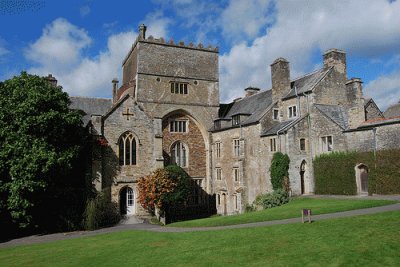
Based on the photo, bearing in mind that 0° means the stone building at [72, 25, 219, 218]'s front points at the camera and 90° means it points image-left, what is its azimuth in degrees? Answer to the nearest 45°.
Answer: approximately 0°

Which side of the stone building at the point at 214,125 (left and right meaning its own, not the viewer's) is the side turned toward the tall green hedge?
left

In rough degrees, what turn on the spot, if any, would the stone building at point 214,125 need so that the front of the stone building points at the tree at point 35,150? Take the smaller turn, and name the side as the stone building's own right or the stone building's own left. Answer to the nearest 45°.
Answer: approximately 45° to the stone building's own right
